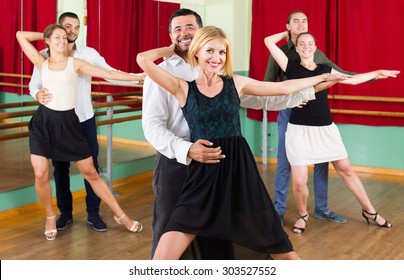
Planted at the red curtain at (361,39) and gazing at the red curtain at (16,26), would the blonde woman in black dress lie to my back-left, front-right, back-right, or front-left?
front-left

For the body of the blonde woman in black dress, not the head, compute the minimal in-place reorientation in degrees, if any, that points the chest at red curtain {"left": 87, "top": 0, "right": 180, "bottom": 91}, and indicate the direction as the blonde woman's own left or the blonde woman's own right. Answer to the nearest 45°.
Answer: approximately 180°

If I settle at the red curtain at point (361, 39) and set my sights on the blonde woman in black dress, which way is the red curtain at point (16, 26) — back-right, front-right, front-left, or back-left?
front-right

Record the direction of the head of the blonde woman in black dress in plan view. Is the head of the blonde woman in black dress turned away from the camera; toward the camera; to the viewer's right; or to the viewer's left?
toward the camera

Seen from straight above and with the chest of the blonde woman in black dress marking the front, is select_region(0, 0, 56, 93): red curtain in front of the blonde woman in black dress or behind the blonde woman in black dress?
behind

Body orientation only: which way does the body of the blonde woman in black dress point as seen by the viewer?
toward the camera

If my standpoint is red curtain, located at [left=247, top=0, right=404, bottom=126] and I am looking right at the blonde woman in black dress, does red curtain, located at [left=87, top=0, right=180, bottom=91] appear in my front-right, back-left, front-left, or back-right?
front-right
